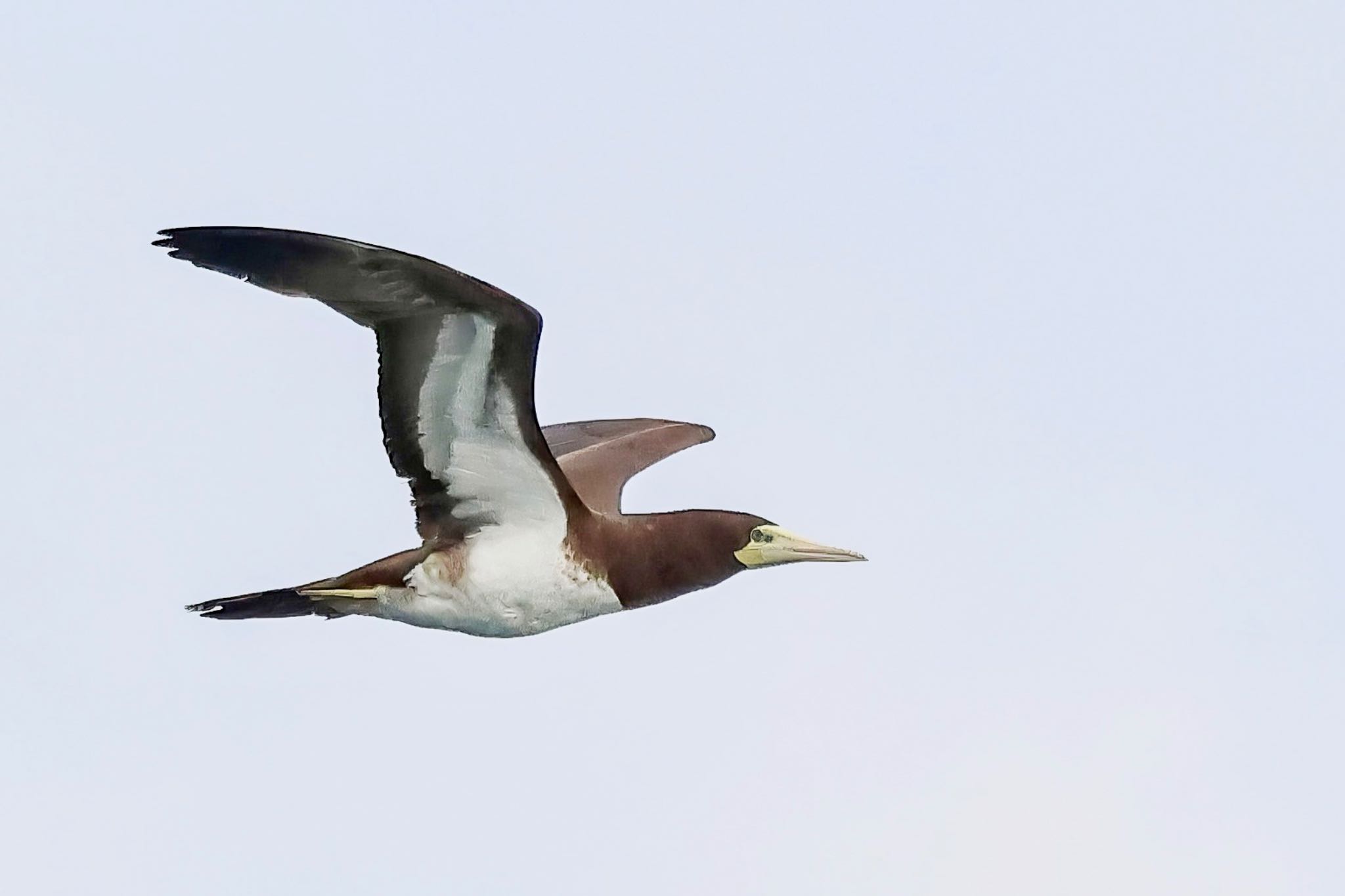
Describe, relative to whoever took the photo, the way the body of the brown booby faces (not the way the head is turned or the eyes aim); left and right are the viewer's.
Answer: facing to the right of the viewer
